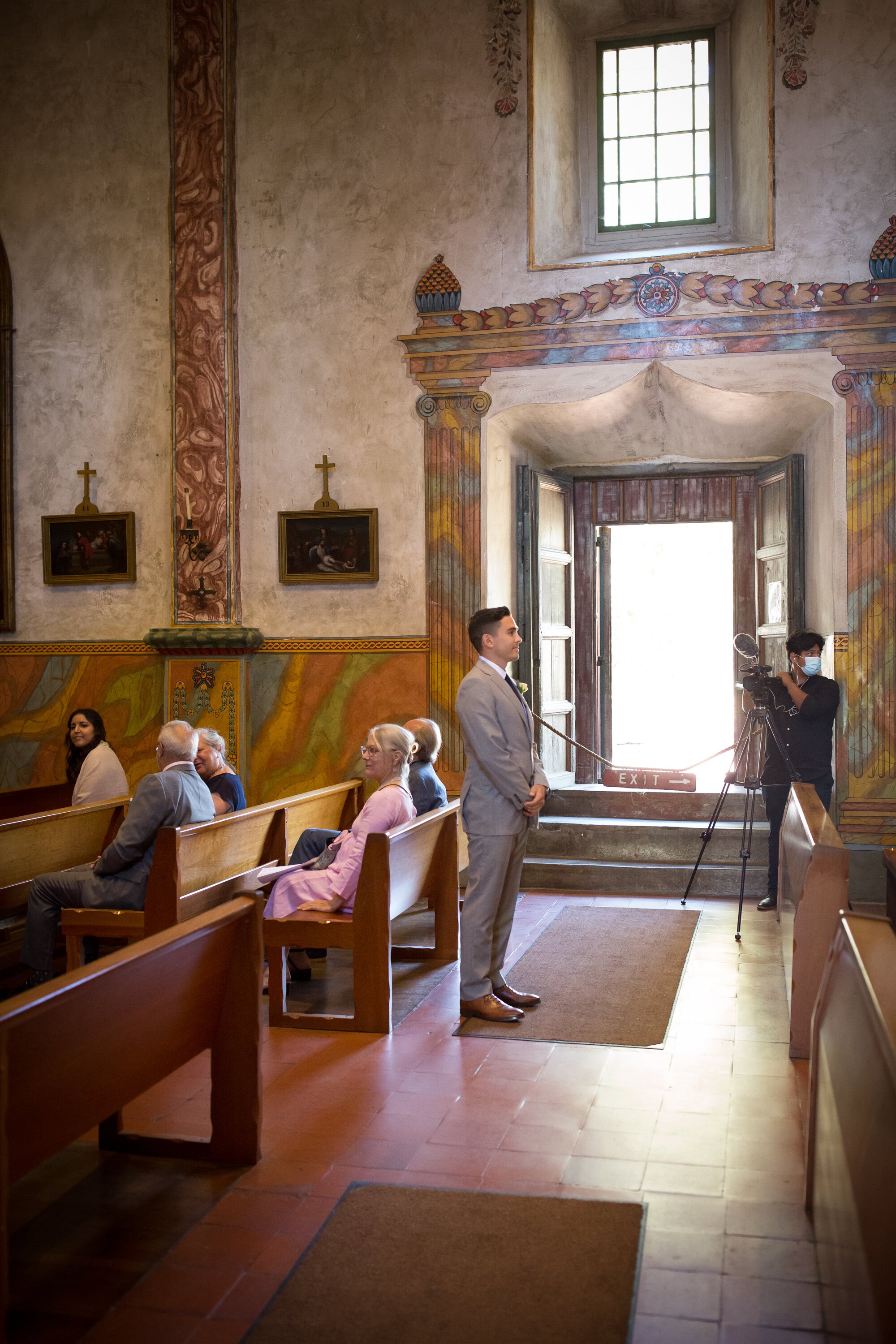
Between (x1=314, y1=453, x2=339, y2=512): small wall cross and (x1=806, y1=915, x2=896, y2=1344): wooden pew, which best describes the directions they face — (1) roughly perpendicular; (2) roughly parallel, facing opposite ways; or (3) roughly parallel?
roughly perpendicular

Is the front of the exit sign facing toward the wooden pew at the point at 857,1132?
yes

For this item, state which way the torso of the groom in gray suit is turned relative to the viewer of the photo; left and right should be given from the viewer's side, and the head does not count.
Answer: facing to the right of the viewer

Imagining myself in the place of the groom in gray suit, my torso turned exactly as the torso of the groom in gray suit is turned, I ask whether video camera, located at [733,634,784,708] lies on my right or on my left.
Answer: on my left
